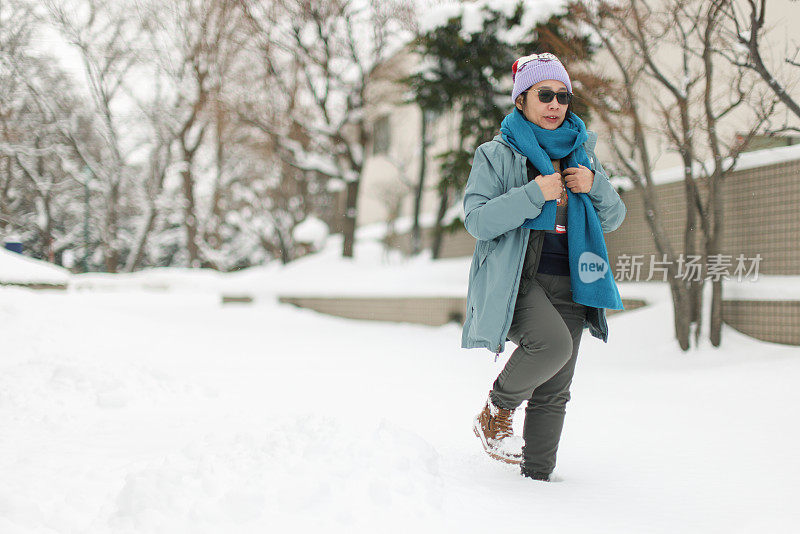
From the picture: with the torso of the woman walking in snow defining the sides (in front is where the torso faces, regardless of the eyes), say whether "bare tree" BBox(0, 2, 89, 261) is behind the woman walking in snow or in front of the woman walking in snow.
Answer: behind

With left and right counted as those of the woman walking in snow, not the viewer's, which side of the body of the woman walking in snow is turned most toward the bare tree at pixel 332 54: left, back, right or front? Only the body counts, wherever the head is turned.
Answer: back

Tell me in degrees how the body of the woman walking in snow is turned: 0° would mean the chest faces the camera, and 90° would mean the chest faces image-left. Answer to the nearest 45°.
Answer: approximately 315°

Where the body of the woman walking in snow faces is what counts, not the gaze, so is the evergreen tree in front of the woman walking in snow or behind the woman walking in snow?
behind

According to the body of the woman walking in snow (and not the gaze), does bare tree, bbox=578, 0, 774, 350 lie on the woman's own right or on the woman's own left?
on the woman's own left
